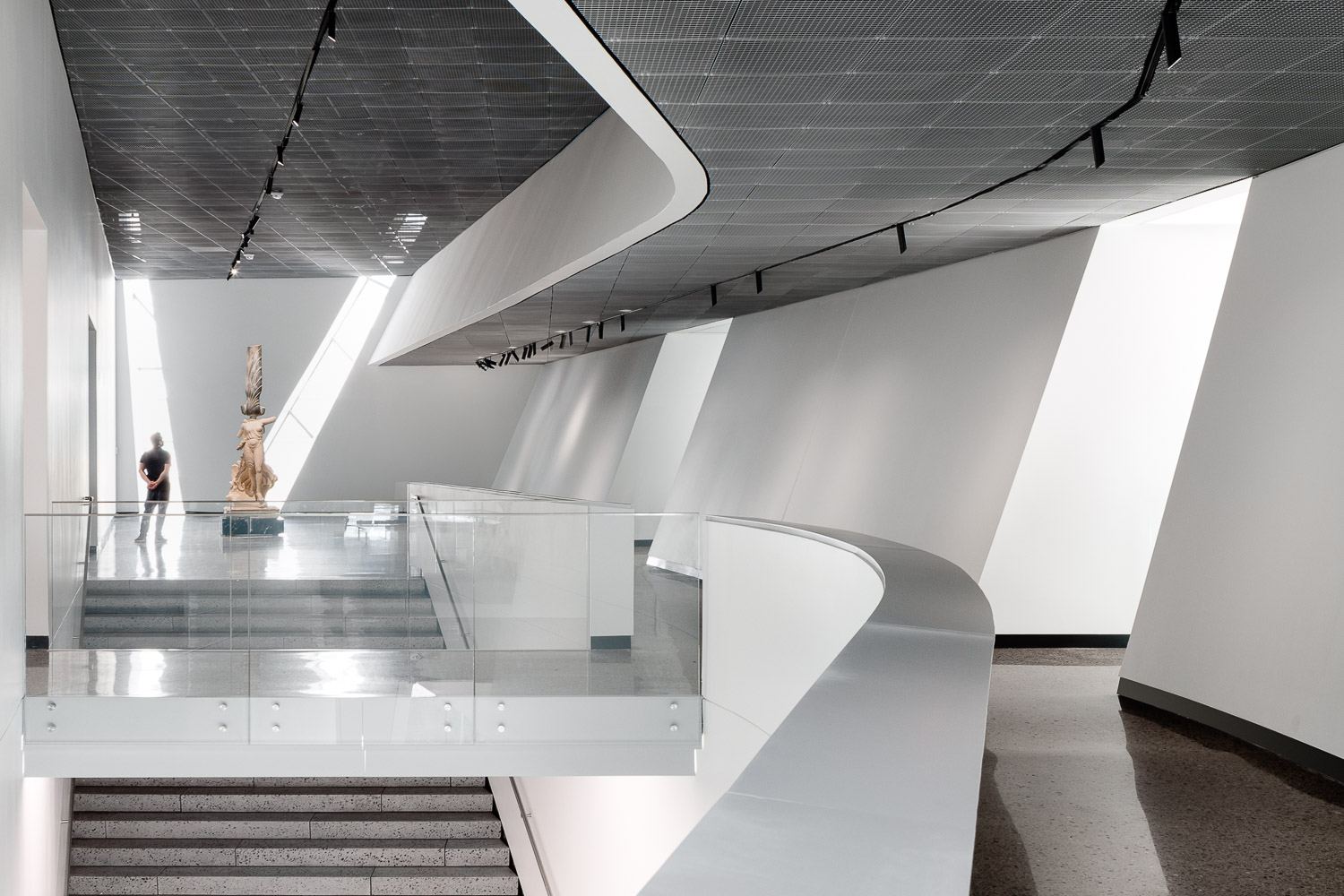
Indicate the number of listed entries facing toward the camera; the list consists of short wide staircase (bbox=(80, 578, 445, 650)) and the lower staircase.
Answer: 2

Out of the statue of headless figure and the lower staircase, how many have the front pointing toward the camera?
2

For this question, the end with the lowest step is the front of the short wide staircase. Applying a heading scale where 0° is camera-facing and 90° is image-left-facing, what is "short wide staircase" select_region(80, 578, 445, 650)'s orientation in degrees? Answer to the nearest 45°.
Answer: approximately 0°

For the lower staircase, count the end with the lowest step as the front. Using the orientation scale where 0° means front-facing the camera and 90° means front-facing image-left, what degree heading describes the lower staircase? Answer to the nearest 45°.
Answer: approximately 0°
